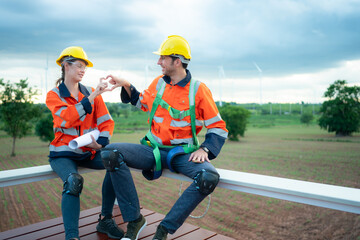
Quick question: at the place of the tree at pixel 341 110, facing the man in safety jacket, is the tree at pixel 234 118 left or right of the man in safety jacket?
right

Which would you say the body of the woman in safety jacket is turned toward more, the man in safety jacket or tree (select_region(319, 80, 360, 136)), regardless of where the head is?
the man in safety jacket

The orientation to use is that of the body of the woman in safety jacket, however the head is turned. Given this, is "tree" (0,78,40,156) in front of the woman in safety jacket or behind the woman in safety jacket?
behind

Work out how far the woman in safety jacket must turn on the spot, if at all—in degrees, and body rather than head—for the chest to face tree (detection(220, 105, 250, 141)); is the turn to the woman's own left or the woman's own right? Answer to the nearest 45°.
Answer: approximately 90° to the woman's own left

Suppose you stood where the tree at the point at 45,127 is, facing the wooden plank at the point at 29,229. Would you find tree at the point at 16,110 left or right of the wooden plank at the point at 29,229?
right

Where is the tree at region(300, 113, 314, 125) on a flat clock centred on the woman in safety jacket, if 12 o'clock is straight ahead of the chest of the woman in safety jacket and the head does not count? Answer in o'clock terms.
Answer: The tree is roughly at 9 o'clock from the woman in safety jacket.

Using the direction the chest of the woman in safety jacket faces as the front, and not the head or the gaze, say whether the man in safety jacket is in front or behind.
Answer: in front

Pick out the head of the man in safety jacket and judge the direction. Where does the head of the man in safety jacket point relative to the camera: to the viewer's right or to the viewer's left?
to the viewer's left

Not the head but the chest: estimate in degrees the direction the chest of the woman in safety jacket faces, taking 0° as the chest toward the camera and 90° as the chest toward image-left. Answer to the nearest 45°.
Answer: approximately 315°
